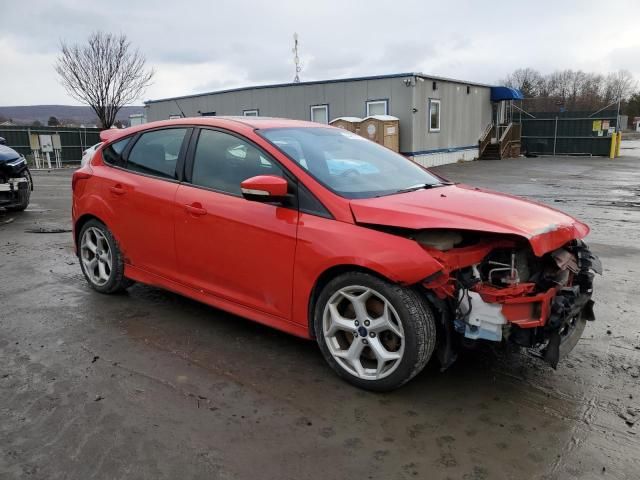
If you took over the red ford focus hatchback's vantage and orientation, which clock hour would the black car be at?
The black car is roughly at 6 o'clock from the red ford focus hatchback.

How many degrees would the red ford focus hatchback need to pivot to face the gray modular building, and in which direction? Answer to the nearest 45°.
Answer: approximately 135° to its left

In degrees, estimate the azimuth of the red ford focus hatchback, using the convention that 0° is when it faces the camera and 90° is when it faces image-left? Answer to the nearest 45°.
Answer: approximately 315°

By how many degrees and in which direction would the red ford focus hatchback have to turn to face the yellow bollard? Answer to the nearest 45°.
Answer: approximately 90° to its left
